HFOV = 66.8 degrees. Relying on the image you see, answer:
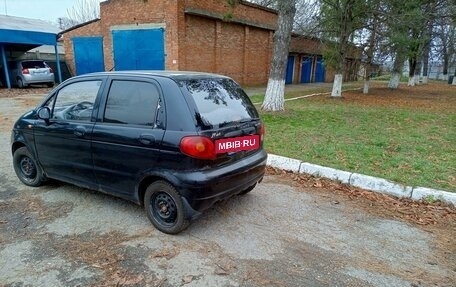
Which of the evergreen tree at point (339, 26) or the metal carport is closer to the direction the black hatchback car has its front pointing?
the metal carport

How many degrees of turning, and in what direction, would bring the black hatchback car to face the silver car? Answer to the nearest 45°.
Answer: approximately 45° to its right

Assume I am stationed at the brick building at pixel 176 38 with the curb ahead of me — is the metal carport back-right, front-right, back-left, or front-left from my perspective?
back-right

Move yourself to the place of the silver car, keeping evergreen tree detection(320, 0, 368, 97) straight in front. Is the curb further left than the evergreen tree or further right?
right

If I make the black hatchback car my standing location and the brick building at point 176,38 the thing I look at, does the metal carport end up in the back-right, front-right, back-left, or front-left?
front-left

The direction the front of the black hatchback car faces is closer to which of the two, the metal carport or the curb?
the metal carport

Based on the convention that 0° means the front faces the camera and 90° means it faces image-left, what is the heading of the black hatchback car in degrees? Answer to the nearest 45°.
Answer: approximately 135°

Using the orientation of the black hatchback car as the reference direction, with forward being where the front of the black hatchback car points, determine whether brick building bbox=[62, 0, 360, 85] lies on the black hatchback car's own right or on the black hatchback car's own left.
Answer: on the black hatchback car's own right

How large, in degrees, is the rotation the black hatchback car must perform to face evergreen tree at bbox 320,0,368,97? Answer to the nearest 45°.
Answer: approximately 90° to its right

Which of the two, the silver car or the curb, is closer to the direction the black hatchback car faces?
the silver car

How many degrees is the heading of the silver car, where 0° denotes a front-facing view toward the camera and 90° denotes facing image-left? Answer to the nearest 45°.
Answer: approximately 135°

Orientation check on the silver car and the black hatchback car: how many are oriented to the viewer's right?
0
